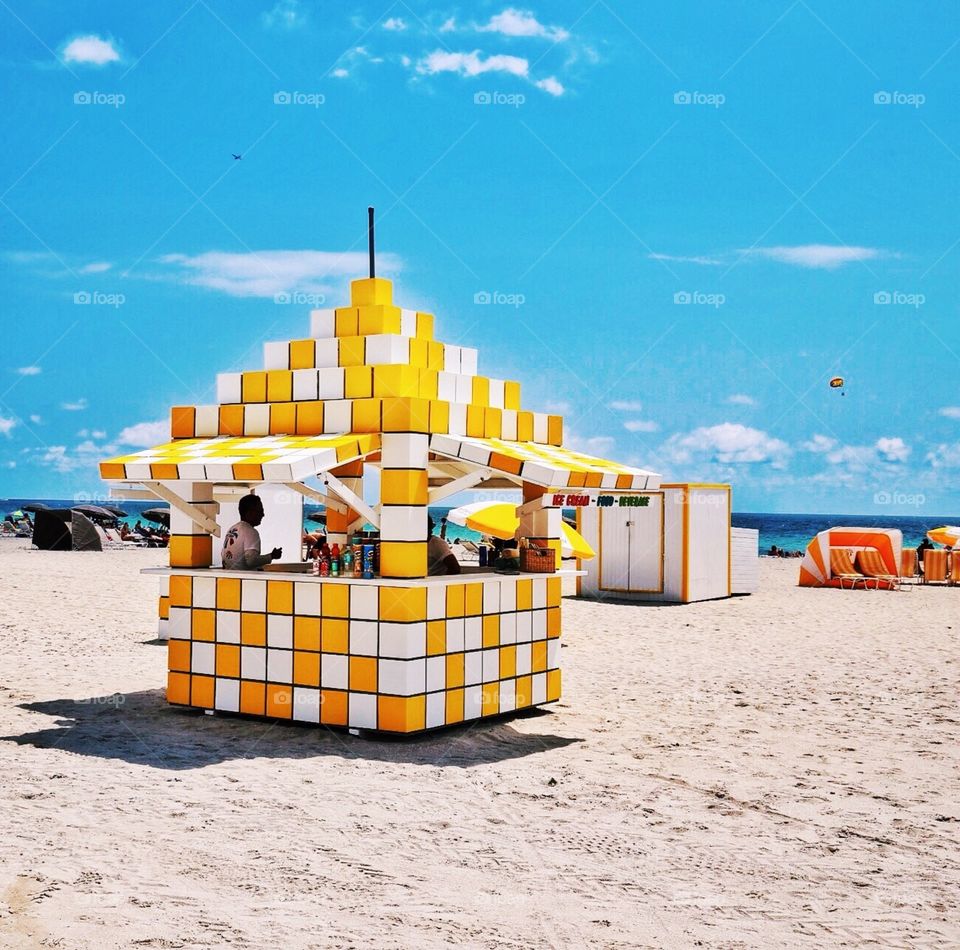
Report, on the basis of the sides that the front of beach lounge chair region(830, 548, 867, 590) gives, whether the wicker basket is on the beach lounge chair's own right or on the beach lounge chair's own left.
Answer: on the beach lounge chair's own right

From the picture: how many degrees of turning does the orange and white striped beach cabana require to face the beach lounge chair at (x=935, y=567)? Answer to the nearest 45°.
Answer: approximately 90° to its left

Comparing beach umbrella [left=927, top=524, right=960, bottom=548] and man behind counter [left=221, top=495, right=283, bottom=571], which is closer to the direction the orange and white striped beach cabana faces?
the man behind counter

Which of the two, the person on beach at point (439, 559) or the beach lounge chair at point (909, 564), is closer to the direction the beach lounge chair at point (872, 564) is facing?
the person on beach

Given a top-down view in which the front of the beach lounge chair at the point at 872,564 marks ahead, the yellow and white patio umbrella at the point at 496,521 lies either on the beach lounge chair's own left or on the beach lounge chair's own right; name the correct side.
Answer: on the beach lounge chair's own right

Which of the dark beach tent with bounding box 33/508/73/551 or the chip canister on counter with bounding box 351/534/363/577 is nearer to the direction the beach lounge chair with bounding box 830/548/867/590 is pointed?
the chip canister on counter

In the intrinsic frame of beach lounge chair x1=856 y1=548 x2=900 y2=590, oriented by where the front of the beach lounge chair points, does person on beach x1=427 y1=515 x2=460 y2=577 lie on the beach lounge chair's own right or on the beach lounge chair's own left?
on the beach lounge chair's own right

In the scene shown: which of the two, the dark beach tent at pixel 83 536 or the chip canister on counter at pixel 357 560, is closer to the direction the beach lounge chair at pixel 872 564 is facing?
the chip canister on counter

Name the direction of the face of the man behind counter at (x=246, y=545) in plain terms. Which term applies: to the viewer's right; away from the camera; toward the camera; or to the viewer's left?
to the viewer's right
